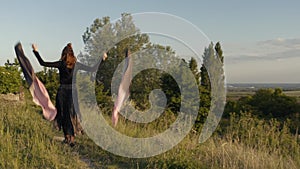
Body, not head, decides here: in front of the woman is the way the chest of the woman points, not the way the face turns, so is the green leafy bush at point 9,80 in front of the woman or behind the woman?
in front

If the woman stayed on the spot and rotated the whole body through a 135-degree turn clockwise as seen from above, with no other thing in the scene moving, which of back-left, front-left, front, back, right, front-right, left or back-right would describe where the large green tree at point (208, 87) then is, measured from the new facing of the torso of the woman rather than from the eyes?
left

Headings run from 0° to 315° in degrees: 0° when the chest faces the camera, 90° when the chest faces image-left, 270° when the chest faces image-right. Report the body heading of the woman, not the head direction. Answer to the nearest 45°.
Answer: approximately 180°
